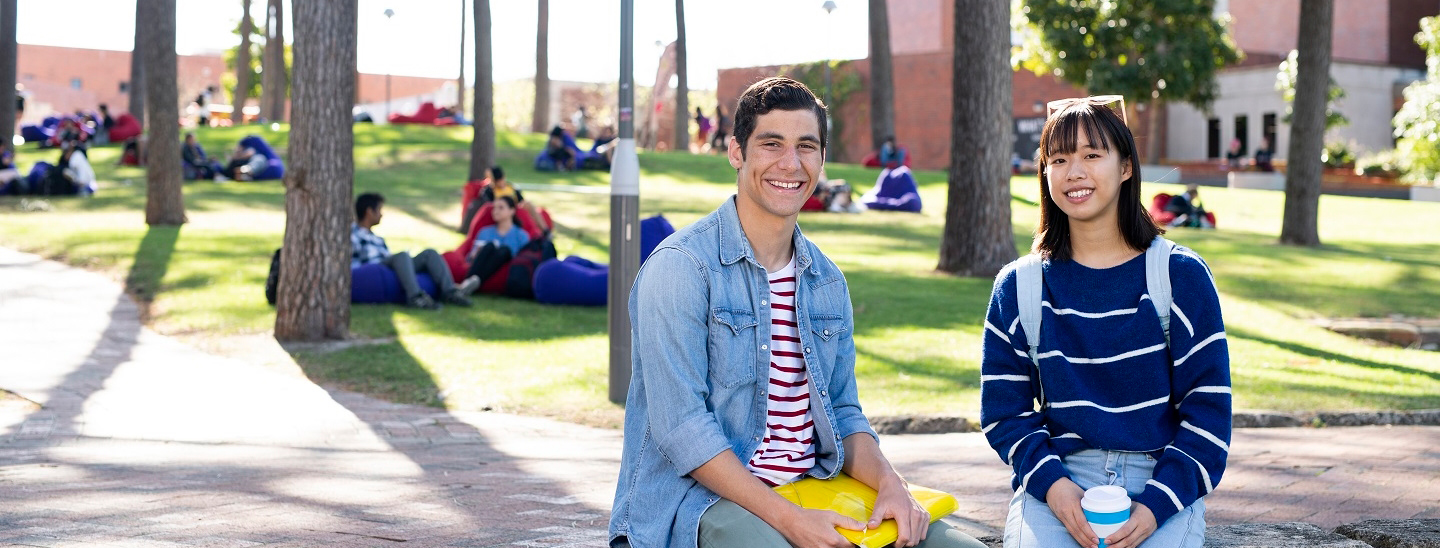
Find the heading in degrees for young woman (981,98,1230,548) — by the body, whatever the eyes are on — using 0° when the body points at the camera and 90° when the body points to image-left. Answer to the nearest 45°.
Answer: approximately 0°

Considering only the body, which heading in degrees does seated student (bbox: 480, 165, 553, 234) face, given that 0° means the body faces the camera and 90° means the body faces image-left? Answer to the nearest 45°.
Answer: approximately 315°

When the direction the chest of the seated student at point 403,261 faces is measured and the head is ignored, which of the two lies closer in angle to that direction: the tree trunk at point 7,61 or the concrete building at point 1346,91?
the concrete building

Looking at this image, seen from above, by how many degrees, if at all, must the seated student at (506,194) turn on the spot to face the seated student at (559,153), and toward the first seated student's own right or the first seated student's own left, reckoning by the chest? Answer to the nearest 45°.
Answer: approximately 135° to the first seated student's own left

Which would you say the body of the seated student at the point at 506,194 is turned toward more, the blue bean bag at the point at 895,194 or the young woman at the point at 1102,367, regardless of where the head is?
the young woman

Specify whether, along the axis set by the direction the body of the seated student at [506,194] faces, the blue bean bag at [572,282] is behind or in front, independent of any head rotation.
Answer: in front

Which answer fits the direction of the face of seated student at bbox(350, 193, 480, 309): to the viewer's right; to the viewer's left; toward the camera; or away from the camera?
to the viewer's right

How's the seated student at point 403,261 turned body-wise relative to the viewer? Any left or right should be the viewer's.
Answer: facing to the right of the viewer

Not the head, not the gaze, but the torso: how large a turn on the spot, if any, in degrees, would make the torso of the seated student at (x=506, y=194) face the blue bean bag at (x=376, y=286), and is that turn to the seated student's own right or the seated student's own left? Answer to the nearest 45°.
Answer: approximately 45° to the seated student's own right
